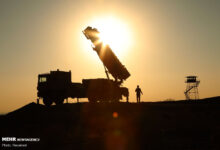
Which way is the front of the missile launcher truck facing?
to the viewer's left
